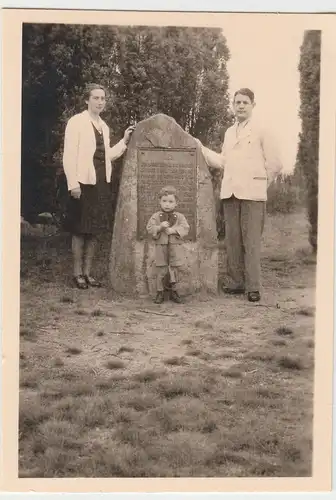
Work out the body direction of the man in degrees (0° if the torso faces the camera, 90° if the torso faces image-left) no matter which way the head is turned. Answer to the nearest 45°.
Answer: approximately 45°

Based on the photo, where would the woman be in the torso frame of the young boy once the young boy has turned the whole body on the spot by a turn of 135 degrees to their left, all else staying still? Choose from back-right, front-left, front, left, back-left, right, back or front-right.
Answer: back-left

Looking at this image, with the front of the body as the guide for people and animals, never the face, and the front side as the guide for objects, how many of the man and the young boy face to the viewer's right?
0

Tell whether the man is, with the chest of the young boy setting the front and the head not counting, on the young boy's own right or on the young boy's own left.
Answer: on the young boy's own left

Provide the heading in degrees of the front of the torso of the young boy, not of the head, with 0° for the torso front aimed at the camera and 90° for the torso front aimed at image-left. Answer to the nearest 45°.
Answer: approximately 0°

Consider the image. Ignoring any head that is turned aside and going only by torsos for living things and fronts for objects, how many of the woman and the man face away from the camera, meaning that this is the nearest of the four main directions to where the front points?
0

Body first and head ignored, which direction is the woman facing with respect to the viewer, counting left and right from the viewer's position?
facing the viewer and to the right of the viewer
